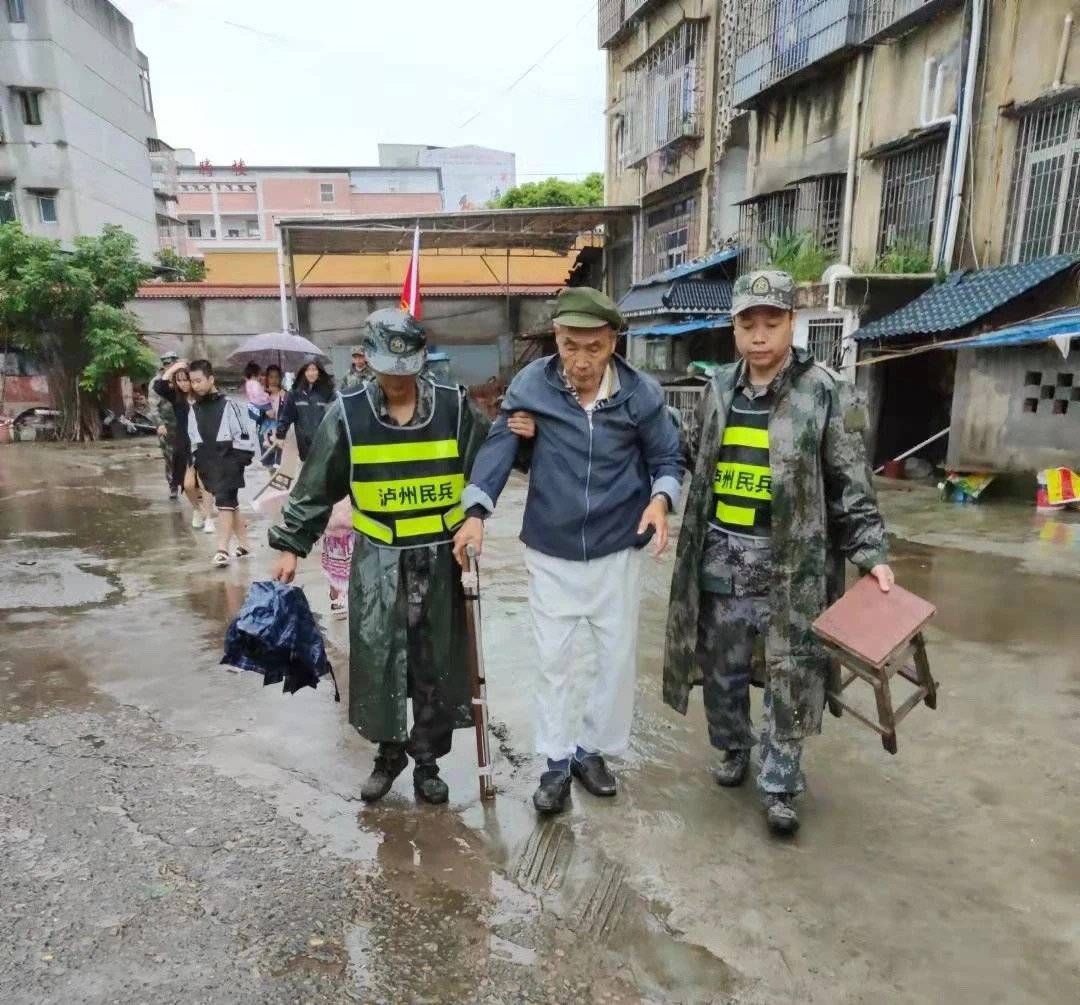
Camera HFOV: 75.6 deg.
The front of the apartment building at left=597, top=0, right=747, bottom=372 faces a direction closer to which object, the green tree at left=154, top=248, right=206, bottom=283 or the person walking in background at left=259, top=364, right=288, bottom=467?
the person walking in background

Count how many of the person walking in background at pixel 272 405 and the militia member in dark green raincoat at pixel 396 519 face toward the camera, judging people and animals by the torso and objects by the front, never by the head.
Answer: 2

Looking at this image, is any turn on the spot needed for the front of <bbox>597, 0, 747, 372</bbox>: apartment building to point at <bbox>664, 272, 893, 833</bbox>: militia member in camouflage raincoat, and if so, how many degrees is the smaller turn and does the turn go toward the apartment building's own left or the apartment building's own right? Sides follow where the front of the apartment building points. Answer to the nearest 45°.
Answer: approximately 45° to the apartment building's own left

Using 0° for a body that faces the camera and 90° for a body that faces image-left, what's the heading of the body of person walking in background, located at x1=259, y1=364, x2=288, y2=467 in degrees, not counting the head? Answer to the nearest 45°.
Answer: approximately 0°

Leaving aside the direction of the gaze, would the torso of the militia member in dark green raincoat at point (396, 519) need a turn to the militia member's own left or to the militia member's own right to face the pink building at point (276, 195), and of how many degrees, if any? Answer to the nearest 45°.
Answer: approximately 180°

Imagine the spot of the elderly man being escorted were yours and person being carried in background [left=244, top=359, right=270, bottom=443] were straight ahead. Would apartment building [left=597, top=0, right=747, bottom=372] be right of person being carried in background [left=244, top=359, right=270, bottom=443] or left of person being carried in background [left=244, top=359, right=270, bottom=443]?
right

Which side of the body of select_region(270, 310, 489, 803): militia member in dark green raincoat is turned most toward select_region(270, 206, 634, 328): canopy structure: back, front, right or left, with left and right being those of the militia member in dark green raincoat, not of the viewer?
back

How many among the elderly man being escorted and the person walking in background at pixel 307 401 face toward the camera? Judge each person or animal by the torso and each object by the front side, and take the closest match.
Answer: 2
